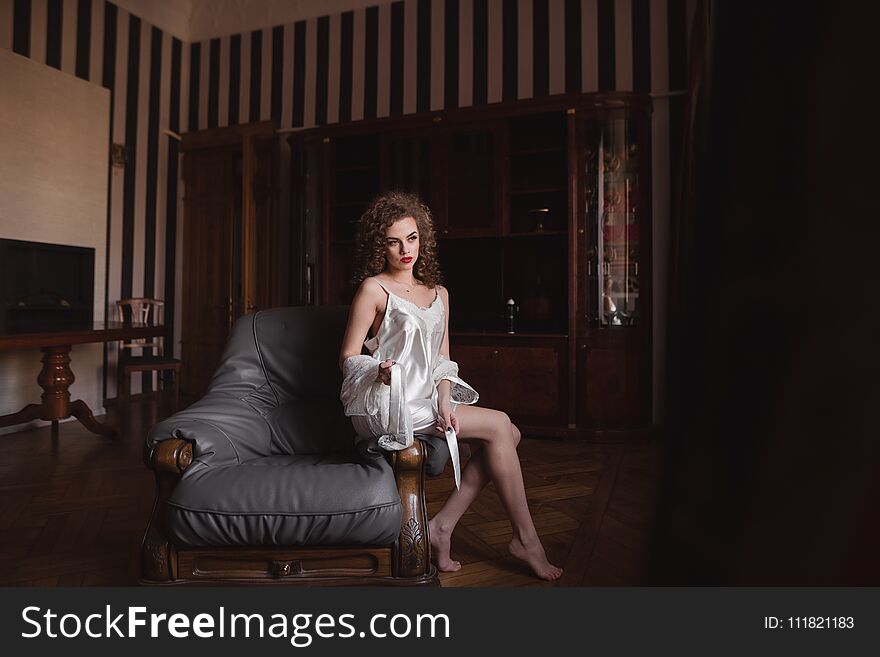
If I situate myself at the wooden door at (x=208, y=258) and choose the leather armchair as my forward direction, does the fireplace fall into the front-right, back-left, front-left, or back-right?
front-right

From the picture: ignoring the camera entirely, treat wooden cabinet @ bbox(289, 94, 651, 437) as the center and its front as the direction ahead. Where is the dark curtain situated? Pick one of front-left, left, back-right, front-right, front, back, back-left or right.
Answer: front-left

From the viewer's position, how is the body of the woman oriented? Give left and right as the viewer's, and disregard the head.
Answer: facing the viewer and to the right of the viewer

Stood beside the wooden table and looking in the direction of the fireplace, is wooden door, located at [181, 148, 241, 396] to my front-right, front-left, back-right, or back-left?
front-right

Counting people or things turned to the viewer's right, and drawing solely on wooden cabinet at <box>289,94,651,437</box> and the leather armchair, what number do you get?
0

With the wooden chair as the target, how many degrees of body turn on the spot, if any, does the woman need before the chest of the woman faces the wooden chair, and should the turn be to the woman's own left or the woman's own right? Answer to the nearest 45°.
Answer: approximately 180°

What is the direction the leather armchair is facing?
toward the camera

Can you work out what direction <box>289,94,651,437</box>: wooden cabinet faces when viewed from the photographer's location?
facing the viewer and to the left of the viewer

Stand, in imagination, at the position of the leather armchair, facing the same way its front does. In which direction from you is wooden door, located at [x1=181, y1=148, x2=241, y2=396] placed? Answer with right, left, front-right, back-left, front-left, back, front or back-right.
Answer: back
